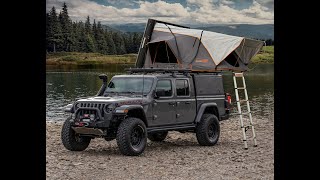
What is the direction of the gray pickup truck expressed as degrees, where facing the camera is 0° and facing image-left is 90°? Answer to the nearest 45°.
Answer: approximately 45°
